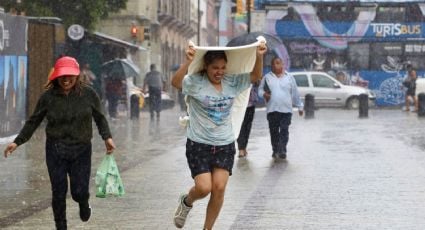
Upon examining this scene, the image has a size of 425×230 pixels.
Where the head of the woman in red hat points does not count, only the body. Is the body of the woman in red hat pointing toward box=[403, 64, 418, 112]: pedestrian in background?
no

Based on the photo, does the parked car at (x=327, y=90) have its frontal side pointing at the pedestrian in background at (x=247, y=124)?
no

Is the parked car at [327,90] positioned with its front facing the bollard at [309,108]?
no

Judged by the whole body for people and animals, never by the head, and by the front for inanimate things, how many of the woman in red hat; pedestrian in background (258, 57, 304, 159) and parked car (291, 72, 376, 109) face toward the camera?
2

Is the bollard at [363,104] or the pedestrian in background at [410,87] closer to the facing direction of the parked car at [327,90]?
the pedestrian in background

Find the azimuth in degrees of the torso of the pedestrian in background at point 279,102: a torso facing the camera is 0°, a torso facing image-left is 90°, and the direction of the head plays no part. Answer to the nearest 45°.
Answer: approximately 0°

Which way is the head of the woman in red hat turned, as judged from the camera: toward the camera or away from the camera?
toward the camera

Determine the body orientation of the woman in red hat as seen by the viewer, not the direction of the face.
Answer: toward the camera

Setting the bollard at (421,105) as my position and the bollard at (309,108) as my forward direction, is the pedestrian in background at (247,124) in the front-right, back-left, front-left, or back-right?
front-left

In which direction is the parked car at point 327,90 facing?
to the viewer's right

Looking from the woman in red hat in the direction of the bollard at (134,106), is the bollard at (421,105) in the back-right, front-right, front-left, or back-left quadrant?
front-right

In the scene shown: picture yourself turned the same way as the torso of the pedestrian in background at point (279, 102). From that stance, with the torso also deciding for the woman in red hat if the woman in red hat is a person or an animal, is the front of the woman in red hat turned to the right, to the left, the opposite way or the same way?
the same way

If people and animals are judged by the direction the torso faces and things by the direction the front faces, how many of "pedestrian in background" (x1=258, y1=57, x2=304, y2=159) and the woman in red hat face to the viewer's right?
0
